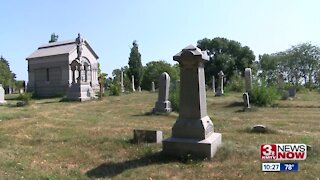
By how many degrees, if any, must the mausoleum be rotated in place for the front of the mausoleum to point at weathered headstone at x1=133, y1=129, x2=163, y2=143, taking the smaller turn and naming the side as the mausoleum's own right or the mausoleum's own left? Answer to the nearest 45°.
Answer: approximately 45° to the mausoleum's own right

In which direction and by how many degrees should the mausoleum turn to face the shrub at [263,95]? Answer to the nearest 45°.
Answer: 0° — it already faces it

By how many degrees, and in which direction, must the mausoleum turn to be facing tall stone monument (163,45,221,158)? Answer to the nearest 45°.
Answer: approximately 45° to its right

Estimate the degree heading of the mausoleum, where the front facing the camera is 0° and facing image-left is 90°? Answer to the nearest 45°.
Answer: approximately 315°

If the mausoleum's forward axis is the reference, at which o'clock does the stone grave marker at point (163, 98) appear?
The stone grave marker is roughly at 1 o'clock from the mausoleum.
